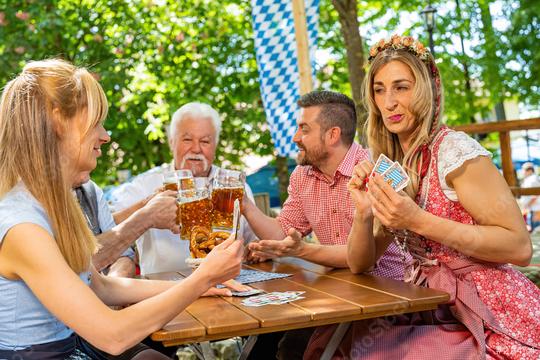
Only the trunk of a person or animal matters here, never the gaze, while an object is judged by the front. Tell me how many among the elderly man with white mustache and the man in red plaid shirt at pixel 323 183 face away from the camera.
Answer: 0

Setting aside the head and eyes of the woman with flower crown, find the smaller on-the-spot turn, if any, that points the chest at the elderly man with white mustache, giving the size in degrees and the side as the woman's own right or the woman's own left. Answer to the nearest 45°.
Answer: approximately 90° to the woman's own right

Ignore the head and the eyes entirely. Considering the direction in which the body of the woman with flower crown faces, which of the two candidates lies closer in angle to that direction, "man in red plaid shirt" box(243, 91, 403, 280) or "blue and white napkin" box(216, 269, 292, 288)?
the blue and white napkin

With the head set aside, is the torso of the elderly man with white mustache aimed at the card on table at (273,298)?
yes

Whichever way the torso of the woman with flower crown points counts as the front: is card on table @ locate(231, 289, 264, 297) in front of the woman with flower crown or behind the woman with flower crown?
in front

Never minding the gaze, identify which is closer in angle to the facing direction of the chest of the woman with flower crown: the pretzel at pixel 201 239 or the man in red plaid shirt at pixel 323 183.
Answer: the pretzel

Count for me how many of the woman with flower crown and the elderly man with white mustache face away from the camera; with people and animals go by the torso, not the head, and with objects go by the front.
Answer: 0

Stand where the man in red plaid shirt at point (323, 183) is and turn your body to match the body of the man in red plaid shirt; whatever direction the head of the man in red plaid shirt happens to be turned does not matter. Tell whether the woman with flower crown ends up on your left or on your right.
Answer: on your left

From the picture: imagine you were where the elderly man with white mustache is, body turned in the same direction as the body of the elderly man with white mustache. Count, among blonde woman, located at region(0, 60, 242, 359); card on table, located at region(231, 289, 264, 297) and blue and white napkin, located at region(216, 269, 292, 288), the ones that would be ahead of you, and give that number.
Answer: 3

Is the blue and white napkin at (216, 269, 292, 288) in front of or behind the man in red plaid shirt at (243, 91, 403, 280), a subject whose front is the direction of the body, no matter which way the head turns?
in front

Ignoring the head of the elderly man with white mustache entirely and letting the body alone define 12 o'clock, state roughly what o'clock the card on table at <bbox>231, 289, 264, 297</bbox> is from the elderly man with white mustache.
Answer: The card on table is roughly at 12 o'clock from the elderly man with white mustache.
